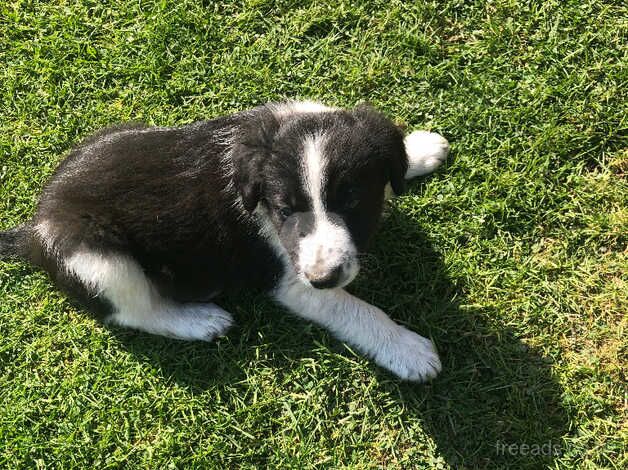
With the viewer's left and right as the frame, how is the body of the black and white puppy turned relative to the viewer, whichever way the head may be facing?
facing to the right of the viewer
